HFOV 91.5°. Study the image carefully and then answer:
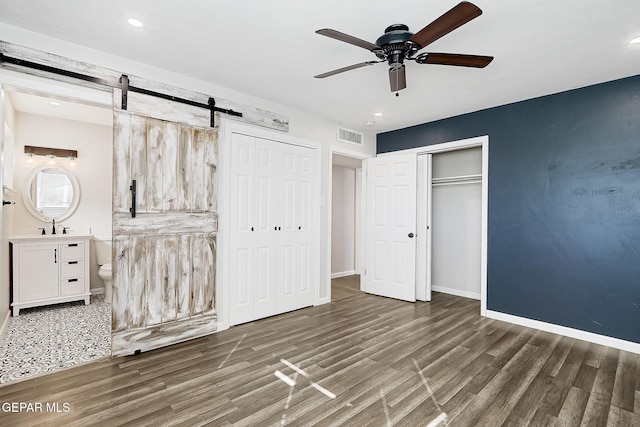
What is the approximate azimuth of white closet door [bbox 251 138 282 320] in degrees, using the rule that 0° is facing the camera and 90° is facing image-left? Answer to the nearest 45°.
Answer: approximately 315°

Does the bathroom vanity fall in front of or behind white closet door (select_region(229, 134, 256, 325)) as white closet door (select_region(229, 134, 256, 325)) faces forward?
behind

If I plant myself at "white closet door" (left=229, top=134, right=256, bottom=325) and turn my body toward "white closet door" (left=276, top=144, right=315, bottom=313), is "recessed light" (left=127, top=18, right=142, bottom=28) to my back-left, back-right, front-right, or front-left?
back-right

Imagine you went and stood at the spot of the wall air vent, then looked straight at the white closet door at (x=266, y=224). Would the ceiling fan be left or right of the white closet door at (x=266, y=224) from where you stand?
left

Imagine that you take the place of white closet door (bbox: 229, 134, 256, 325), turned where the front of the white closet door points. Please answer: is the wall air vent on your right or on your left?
on your left

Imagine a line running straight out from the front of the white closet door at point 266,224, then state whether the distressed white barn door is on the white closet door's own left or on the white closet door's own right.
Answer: on the white closet door's own right

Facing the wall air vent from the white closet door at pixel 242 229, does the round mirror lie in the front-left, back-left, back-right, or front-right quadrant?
back-left
